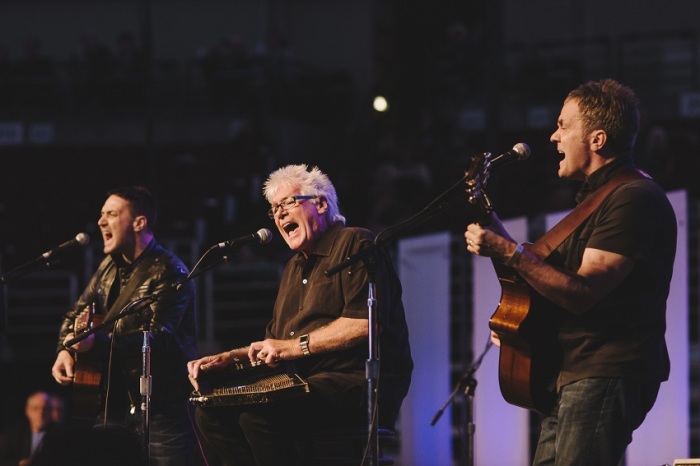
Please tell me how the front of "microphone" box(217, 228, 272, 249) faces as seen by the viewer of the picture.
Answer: facing to the right of the viewer

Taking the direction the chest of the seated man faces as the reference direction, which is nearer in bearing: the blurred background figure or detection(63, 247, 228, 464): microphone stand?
the microphone stand

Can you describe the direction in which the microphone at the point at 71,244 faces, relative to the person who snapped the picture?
facing to the right of the viewer

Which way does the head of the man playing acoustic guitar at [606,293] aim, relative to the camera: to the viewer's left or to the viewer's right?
to the viewer's left

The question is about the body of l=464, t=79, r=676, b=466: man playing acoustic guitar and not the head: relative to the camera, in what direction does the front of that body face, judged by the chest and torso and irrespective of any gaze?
to the viewer's left

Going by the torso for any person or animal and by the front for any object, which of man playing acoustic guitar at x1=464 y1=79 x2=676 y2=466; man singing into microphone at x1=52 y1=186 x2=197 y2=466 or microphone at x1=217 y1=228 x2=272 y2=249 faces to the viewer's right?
the microphone

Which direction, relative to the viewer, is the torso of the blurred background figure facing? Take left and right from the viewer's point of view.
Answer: facing the viewer and to the right of the viewer

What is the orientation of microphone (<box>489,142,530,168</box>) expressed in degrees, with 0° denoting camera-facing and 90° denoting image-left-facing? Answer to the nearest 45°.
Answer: approximately 270°

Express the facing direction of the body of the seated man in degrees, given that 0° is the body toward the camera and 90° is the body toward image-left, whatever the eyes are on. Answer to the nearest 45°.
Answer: approximately 45°

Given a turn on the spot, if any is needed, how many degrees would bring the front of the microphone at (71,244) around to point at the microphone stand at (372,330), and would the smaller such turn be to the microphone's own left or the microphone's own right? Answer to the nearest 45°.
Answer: approximately 45° to the microphone's own right

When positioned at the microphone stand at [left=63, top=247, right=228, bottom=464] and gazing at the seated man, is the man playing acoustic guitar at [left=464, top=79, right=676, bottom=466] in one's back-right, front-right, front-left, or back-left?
front-right

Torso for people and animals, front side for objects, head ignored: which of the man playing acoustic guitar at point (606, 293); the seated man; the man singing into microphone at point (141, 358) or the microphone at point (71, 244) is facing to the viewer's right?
the microphone

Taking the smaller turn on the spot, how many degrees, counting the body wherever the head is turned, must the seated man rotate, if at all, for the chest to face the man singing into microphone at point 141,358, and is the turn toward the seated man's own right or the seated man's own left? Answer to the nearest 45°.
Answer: approximately 90° to the seated man's own right
